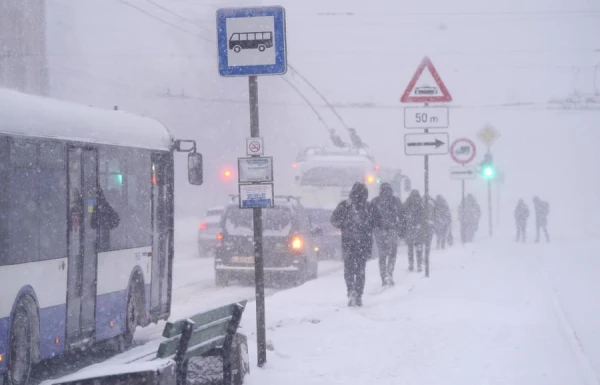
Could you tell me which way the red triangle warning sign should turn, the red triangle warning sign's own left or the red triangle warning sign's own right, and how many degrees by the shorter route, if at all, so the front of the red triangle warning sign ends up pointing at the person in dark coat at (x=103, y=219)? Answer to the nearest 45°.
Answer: approximately 45° to the red triangle warning sign's own right

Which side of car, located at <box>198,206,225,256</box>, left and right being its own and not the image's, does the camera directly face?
back

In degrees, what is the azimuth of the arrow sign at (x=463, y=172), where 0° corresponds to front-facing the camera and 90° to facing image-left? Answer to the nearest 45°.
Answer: approximately 0°

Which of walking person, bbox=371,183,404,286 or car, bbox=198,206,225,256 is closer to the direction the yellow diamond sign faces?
the walking person

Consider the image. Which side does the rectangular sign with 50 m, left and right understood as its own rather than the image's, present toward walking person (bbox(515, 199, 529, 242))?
back

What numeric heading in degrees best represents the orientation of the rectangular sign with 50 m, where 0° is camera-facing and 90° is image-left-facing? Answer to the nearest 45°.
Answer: approximately 0°

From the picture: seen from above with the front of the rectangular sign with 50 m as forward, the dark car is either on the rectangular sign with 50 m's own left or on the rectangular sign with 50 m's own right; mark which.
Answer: on the rectangular sign with 50 m's own right

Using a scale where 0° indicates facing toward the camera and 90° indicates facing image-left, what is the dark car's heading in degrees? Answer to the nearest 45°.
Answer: approximately 180°
